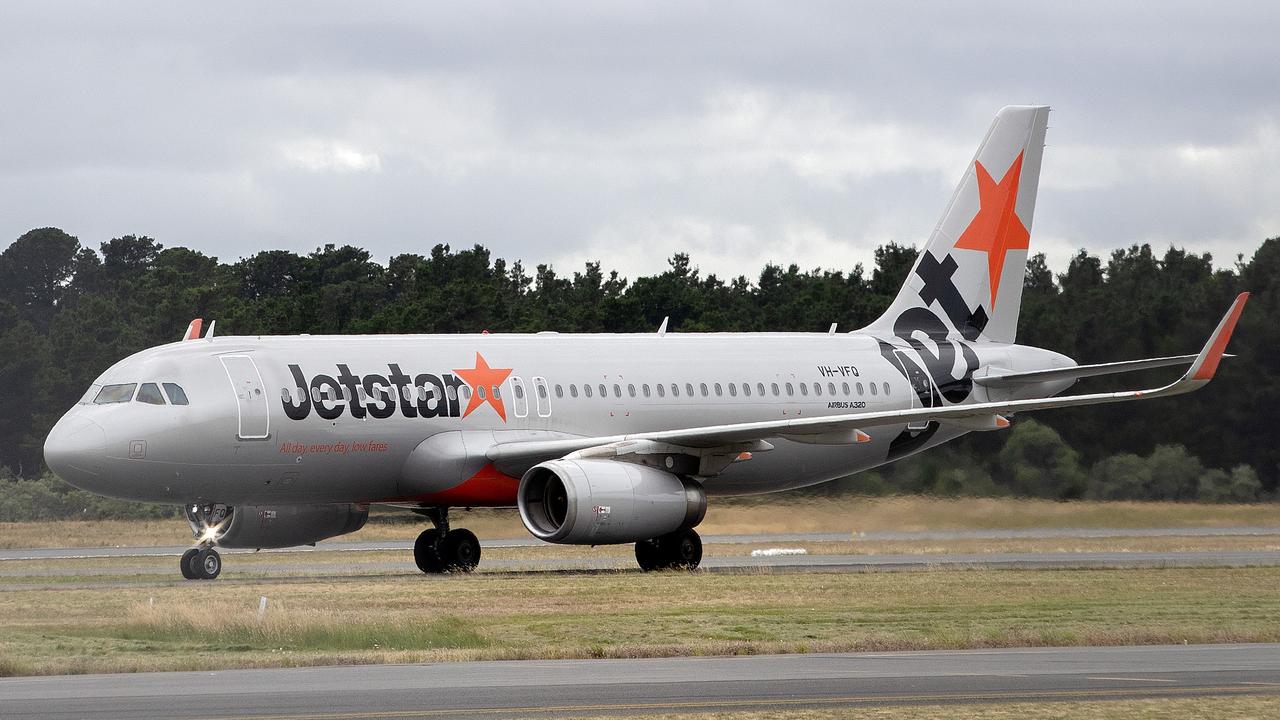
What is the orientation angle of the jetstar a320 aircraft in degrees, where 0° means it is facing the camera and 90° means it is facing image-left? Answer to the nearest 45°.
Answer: approximately 45°
